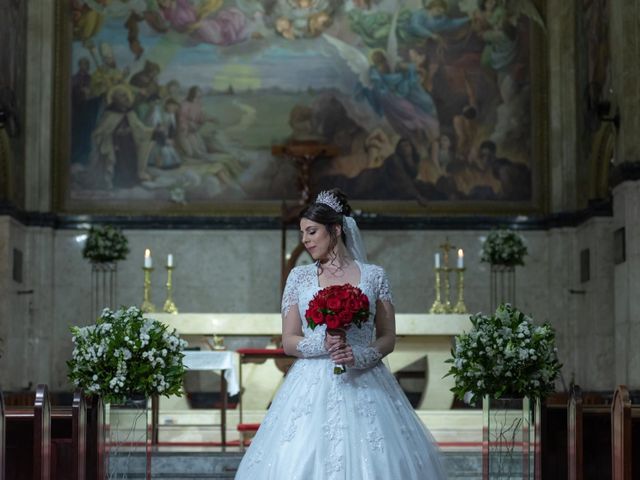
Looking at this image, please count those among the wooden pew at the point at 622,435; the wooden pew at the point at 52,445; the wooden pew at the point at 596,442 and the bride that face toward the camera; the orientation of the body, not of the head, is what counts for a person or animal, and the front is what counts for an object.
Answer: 1

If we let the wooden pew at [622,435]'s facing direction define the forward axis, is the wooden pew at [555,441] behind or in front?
in front

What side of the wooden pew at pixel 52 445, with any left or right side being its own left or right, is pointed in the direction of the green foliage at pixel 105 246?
front

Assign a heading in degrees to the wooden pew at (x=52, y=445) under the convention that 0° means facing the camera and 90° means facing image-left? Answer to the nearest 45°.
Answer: approximately 180°

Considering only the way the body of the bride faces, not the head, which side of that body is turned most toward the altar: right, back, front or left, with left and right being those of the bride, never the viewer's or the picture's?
back

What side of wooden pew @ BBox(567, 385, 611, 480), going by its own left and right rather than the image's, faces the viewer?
back

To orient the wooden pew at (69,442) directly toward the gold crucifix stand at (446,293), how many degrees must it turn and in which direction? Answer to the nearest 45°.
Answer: approximately 45° to its right

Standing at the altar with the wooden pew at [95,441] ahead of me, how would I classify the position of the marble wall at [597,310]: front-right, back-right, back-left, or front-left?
back-left

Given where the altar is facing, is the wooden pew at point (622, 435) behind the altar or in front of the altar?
in front

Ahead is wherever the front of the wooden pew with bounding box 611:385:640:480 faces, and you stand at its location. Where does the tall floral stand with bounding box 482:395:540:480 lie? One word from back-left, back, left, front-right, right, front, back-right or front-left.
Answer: front-left

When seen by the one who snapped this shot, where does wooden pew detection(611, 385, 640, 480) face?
facing away from the viewer

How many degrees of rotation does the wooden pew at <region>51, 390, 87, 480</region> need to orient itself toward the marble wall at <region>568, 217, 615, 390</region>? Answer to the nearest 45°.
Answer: approximately 45° to its right

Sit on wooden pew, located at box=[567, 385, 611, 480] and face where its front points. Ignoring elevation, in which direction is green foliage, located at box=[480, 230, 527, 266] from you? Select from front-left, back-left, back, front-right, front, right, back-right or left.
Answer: front

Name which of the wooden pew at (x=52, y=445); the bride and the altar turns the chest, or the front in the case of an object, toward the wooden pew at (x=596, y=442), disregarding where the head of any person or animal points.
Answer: the altar

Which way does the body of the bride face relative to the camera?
toward the camera

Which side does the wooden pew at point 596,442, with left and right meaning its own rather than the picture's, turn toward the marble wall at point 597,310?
front

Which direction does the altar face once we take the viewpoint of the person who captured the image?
facing the viewer

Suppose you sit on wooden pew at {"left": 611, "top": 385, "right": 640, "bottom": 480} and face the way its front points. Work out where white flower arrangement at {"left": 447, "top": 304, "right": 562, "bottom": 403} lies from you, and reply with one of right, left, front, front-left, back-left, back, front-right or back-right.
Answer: front-left
